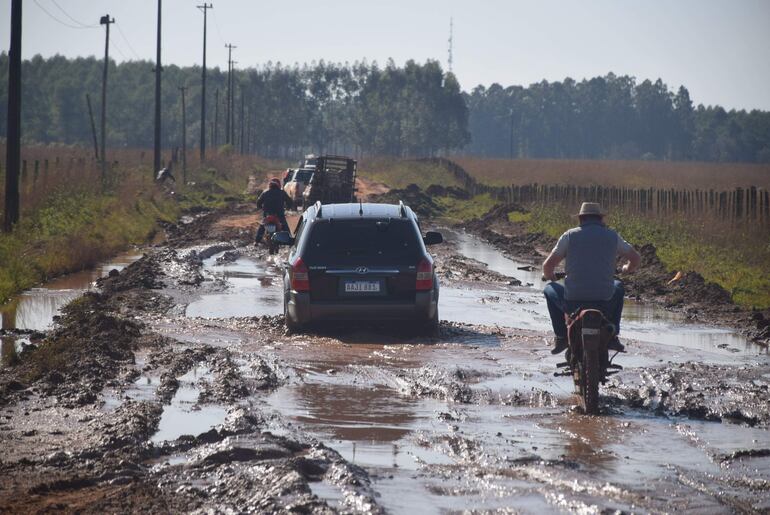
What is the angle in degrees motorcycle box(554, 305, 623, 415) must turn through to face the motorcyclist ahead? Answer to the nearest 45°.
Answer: approximately 45° to its left

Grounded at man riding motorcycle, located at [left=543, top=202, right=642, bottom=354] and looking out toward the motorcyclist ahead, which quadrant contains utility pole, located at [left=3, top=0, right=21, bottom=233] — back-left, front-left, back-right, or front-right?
front-left

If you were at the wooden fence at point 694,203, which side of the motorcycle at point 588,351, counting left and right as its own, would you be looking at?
front

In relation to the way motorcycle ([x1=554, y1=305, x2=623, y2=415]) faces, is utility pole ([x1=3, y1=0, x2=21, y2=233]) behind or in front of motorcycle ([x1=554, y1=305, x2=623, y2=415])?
in front

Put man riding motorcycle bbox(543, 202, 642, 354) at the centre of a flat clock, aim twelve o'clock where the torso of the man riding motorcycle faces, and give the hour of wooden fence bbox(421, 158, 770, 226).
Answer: The wooden fence is roughly at 12 o'clock from the man riding motorcycle.

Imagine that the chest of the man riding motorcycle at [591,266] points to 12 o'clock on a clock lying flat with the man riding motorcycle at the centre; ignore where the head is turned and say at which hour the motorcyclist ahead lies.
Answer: The motorcyclist ahead is roughly at 11 o'clock from the man riding motorcycle.

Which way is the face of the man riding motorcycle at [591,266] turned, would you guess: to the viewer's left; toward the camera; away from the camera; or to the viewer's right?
away from the camera

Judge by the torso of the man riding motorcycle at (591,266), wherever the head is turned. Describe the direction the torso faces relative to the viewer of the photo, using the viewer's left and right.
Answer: facing away from the viewer

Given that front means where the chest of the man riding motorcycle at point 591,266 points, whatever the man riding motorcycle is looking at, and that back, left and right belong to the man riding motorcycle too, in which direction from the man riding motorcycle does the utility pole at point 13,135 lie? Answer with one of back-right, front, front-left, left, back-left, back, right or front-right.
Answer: front-left

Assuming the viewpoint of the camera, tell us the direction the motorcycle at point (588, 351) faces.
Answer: facing away from the viewer
